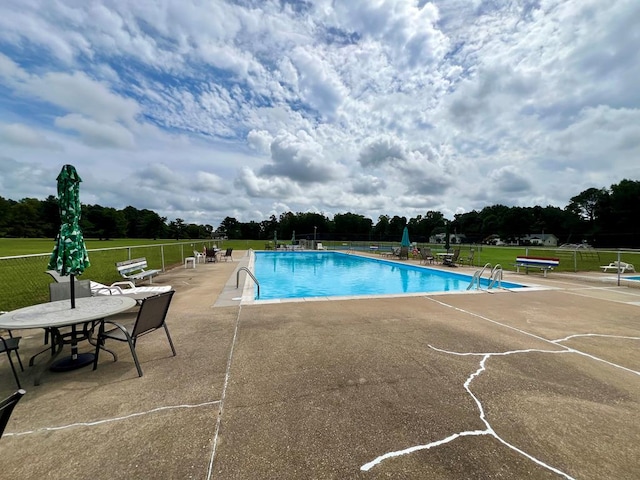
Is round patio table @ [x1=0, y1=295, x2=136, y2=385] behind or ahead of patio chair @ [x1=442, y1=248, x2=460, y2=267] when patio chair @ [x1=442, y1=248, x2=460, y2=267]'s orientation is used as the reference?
ahead

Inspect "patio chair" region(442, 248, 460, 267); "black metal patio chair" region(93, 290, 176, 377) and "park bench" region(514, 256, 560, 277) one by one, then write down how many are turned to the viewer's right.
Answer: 0

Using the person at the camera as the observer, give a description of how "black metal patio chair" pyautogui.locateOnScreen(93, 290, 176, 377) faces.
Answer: facing away from the viewer and to the left of the viewer

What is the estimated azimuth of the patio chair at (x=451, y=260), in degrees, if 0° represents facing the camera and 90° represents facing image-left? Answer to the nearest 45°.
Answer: approximately 45°

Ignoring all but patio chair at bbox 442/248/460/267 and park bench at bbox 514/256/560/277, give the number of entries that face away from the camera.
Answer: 0

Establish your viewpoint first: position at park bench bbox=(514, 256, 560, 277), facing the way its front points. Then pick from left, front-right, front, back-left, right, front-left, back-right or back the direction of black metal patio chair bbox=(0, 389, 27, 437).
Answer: front-left

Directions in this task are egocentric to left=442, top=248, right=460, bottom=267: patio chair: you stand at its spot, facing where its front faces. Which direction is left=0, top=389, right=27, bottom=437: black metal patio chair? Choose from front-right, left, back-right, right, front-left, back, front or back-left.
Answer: front-left

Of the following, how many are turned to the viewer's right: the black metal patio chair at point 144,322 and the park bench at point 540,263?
0

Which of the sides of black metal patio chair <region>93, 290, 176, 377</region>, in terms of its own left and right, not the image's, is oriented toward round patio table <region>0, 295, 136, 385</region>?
front

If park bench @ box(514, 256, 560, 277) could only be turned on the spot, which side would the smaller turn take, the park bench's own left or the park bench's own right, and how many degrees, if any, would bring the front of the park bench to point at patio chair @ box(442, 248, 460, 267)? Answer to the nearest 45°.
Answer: approximately 90° to the park bench's own right

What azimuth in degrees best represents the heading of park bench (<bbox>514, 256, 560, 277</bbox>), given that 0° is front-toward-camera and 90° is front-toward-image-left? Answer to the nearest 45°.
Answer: approximately 45°

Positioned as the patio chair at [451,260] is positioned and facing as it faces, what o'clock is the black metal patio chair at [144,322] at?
The black metal patio chair is roughly at 11 o'clock from the patio chair.
